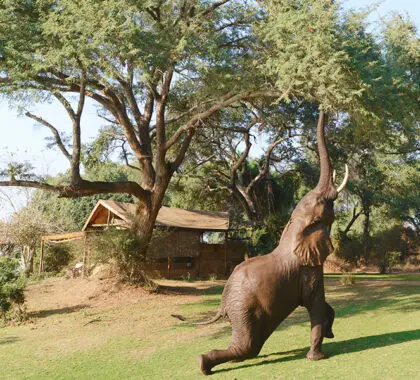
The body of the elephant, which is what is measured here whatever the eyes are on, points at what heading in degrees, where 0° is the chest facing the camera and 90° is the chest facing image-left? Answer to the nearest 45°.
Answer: approximately 270°

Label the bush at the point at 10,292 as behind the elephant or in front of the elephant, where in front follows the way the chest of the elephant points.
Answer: behind
